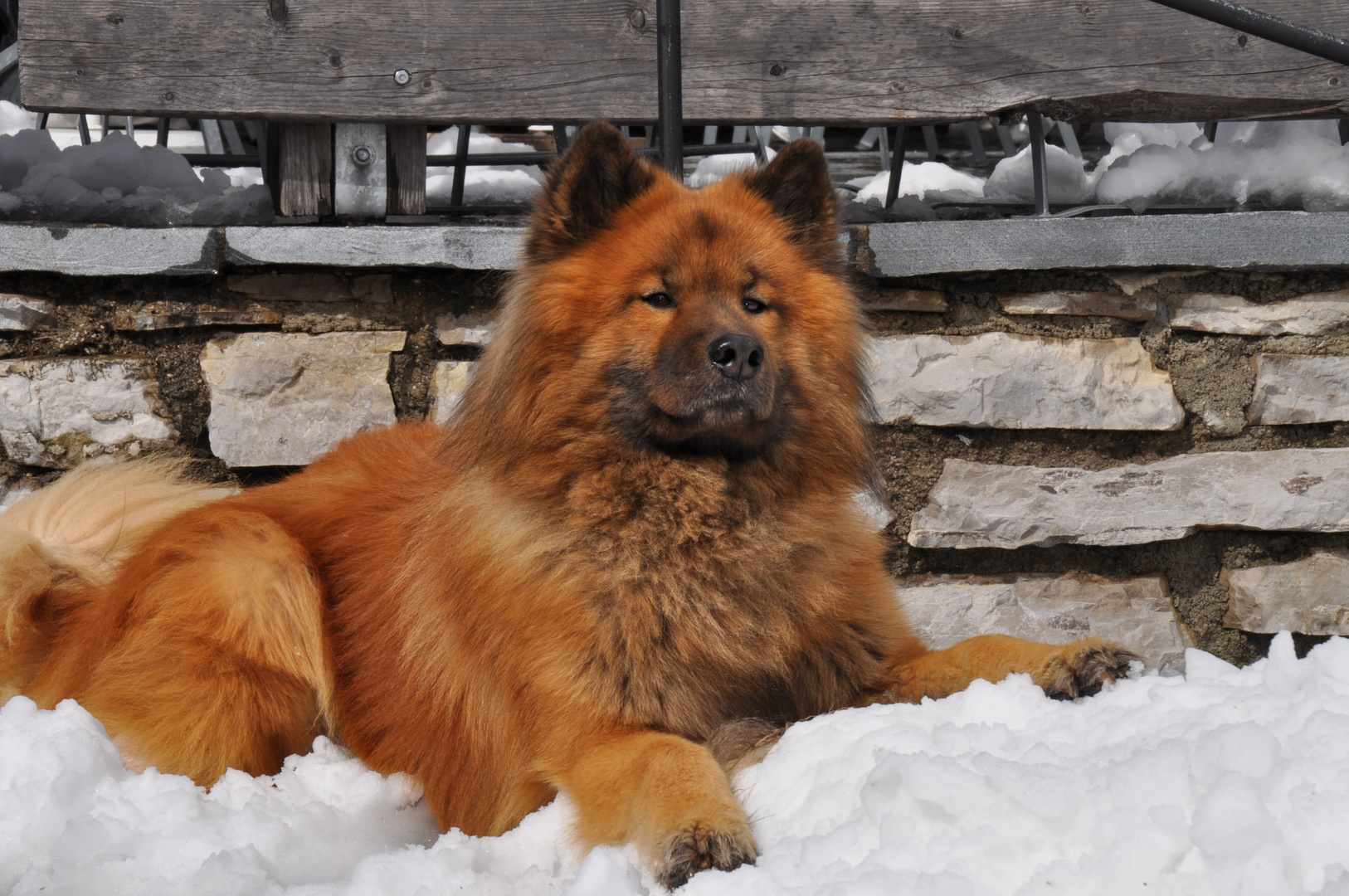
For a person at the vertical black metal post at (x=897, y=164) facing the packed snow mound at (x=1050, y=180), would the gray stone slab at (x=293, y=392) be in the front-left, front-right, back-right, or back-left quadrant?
back-right

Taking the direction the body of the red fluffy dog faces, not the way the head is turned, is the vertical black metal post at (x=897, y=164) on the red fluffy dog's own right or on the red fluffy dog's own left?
on the red fluffy dog's own left

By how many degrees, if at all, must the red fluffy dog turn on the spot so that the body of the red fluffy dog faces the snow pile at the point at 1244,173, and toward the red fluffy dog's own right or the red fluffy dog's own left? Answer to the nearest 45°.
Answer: approximately 90° to the red fluffy dog's own left

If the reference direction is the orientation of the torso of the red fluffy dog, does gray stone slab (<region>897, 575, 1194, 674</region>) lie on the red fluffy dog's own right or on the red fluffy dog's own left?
on the red fluffy dog's own left

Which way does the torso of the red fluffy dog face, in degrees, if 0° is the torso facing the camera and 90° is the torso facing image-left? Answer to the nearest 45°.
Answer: approximately 315°

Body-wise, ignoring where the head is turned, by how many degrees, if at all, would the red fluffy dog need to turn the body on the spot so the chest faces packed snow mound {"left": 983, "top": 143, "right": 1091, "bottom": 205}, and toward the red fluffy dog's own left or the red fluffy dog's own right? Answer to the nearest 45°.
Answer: approximately 90° to the red fluffy dog's own left

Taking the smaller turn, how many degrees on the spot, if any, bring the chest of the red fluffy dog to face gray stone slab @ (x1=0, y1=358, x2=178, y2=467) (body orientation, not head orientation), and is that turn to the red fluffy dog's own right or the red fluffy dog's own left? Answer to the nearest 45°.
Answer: approximately 180°

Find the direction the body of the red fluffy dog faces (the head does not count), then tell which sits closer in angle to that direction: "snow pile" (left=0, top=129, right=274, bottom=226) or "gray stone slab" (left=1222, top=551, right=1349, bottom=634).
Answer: the gray stone slab

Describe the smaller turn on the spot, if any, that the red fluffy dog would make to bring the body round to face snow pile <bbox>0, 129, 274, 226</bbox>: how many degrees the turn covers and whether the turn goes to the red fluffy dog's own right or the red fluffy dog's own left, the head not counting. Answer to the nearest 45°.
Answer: approximately 180°

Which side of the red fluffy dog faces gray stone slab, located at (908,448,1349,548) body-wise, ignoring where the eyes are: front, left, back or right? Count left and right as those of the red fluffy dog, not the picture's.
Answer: left
